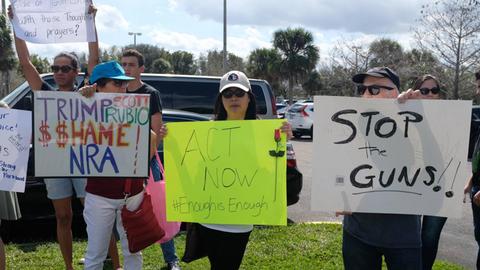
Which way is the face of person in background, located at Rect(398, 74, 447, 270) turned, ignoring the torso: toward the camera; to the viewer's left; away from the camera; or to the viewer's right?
toward the camera

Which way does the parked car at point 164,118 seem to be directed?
to the viewer's left

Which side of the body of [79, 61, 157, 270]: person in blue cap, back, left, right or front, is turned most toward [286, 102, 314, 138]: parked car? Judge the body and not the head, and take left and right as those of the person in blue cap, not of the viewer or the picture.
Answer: back

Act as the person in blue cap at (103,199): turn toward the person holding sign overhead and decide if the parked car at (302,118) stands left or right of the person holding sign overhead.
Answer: right

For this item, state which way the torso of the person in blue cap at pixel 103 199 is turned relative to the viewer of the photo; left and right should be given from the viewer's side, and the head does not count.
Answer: facing the viewer and to the right of the viewer

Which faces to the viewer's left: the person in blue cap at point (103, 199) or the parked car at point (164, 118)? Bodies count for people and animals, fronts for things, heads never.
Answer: the parked car
